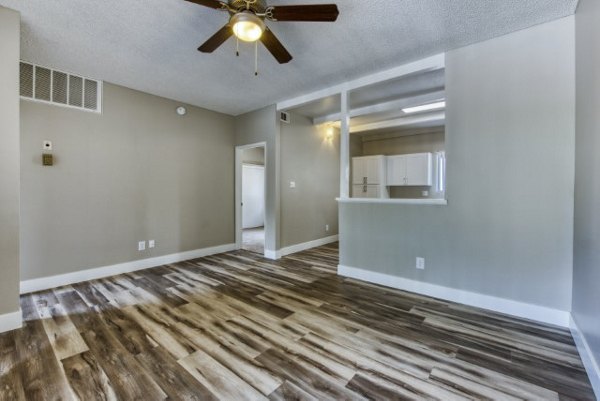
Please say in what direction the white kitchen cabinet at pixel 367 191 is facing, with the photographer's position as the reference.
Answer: facing the viewer

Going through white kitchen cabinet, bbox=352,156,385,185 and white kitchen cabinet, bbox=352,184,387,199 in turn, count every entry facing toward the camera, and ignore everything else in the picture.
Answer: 2

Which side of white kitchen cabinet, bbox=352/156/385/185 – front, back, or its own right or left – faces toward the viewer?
front

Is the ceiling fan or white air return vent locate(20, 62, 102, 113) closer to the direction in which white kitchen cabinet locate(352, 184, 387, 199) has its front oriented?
the ceiling fan

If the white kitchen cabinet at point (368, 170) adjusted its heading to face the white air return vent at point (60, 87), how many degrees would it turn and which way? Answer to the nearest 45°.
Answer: approximately 45° to its right

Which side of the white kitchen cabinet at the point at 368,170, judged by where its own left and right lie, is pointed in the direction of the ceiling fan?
front

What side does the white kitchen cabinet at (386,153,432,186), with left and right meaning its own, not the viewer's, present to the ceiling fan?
front

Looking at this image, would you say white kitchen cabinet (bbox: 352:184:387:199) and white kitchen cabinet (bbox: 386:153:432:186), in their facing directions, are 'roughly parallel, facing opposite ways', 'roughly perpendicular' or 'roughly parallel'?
roughly parallel

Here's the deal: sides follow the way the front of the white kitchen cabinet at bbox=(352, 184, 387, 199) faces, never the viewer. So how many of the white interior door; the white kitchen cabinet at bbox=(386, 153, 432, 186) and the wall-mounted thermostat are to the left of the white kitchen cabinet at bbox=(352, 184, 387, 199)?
1

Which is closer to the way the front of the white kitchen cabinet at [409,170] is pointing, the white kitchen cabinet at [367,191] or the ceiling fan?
the ceiling fan

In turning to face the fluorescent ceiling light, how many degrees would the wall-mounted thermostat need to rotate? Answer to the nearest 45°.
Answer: approximately 45° to its left

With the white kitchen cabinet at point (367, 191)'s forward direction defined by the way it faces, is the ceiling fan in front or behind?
in front

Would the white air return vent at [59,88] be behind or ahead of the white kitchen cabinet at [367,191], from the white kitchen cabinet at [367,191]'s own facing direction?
ahead

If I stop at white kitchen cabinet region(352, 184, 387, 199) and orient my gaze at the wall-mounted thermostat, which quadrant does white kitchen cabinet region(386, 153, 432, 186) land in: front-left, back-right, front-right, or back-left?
back-left

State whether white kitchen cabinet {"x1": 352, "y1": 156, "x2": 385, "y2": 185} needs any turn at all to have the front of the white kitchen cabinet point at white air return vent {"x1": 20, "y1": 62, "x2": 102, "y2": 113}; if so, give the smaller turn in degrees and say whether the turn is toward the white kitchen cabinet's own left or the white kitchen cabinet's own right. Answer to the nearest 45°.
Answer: approximately 45° to the white kitchen cabinet's own right
